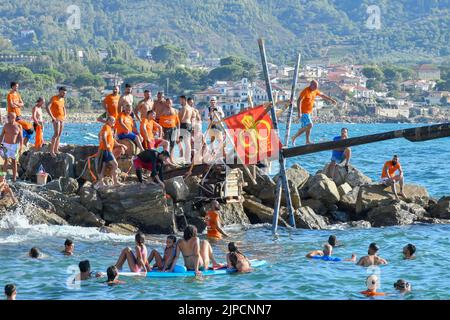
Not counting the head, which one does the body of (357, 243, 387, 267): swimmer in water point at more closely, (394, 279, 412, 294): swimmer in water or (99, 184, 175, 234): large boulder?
the large boulder

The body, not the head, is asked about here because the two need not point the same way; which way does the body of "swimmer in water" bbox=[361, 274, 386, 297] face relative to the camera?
away from the camera

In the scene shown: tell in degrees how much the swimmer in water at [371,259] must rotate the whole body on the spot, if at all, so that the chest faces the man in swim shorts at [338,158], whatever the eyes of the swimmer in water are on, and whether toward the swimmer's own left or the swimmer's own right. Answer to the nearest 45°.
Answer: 0° — they already face them

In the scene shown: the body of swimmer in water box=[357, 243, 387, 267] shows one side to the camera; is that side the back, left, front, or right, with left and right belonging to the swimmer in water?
back

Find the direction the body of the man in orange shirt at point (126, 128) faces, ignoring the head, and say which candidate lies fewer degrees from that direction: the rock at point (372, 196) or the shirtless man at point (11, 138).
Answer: the rock

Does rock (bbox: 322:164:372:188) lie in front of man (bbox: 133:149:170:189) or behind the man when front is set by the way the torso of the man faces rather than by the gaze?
in front

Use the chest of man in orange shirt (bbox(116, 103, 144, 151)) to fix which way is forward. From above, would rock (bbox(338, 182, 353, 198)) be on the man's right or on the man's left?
on the man's left

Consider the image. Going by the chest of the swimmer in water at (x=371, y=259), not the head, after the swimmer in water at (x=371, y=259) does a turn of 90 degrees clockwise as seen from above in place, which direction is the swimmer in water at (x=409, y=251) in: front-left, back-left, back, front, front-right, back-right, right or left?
front-left

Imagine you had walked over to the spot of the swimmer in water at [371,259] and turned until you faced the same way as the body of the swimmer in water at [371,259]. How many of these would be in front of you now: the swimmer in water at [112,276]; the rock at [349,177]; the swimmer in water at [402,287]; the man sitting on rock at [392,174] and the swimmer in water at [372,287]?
2

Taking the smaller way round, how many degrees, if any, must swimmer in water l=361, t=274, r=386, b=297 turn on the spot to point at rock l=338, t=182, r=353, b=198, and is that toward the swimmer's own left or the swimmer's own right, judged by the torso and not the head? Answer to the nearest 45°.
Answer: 0° — they already face it
